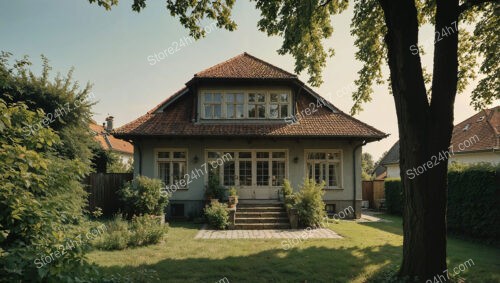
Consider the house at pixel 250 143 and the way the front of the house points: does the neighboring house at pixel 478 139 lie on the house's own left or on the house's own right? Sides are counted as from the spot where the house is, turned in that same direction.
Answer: on the house's own left

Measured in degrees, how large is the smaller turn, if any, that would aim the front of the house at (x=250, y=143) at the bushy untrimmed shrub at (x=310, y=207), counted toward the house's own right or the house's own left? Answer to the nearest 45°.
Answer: approximately 45° to the house's own left

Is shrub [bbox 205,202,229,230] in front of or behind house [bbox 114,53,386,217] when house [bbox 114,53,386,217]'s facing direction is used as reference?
in front

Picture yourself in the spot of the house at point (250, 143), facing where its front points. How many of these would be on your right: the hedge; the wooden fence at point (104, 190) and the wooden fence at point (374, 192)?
1

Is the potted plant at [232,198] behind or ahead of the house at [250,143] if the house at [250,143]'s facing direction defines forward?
ahead

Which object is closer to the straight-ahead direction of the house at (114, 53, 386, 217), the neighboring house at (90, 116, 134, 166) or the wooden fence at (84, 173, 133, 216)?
the wooden fence

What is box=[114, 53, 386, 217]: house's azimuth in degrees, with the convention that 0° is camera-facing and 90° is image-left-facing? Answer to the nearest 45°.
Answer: approximately 0°

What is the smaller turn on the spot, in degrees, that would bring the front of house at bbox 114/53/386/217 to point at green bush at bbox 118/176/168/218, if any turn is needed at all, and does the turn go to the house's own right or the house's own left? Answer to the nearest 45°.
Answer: approximately 45° to the house's own right
